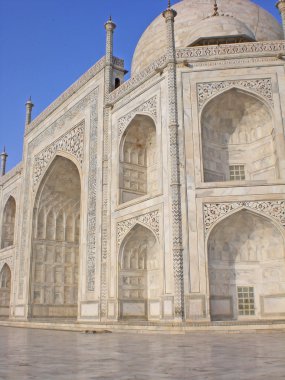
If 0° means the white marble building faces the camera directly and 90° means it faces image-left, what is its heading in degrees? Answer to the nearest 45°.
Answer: approximately 45°
